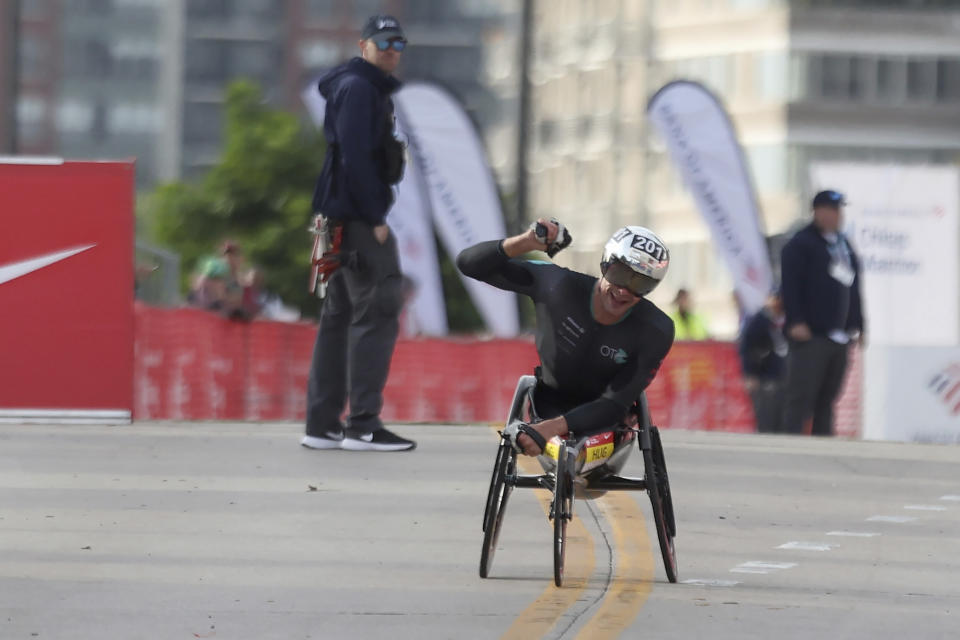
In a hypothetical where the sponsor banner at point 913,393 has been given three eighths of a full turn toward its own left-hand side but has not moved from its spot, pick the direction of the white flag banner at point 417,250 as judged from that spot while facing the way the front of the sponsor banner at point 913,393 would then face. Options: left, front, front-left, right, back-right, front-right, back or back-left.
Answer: left

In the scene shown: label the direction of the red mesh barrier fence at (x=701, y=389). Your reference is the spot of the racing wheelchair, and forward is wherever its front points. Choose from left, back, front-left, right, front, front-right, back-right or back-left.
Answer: back

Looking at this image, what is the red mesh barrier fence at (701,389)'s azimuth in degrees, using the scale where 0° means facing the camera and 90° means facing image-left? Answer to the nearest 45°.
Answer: approximately 0°

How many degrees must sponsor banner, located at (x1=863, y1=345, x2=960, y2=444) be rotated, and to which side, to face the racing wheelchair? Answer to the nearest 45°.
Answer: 0° — it already faces it

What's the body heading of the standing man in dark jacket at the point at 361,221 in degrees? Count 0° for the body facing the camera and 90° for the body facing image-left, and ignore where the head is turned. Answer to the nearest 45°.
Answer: approximately 270°

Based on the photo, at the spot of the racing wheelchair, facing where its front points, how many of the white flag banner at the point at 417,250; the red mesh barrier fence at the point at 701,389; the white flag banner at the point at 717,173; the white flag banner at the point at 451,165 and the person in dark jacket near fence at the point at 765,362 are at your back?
5

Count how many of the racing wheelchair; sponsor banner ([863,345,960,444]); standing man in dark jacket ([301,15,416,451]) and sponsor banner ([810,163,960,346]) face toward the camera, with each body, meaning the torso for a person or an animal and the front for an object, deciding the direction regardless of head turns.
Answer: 3

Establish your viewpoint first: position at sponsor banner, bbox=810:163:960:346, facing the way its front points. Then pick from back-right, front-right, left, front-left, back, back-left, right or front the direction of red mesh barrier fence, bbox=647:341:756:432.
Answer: front-right

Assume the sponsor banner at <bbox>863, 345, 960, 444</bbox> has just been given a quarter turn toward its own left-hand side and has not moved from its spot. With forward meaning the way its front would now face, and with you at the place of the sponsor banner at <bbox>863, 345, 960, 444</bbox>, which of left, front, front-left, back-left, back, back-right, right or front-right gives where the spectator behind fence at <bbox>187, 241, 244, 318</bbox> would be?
back
